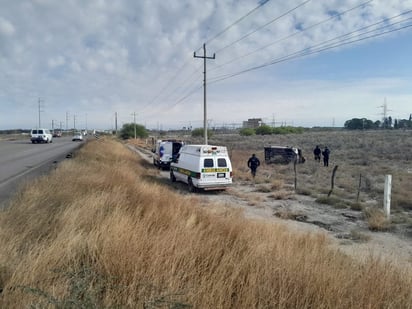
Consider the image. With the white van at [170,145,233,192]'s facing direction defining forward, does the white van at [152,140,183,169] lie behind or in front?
in front

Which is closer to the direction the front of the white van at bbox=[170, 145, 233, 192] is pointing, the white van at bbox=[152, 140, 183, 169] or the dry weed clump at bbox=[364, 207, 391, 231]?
the white van

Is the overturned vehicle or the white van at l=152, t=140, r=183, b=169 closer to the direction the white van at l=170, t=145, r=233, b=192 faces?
the white van

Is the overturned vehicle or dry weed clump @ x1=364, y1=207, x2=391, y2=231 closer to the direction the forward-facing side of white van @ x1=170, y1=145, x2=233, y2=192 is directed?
the overturned vehicle

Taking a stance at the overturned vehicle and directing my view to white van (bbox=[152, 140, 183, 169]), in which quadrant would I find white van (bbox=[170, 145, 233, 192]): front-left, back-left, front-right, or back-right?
front-left

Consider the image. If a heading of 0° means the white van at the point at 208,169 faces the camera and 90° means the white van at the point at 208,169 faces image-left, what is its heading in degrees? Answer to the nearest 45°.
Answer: approximately 135°

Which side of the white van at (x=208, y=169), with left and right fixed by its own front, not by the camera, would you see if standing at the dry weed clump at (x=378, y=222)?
back

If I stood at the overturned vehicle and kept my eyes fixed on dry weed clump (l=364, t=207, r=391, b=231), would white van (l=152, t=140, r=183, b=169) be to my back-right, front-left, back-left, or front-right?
front-right

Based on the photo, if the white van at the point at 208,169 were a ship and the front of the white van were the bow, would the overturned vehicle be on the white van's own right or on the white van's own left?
on the white van's own right

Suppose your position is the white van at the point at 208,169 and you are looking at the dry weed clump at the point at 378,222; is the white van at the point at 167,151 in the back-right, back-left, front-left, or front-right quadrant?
back-left

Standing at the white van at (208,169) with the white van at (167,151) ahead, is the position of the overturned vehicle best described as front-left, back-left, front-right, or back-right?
front-right

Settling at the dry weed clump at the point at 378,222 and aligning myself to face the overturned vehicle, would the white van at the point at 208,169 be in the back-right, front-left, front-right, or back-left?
front-left

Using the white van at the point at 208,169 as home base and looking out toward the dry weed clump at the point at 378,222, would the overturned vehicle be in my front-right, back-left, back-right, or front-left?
back-left
